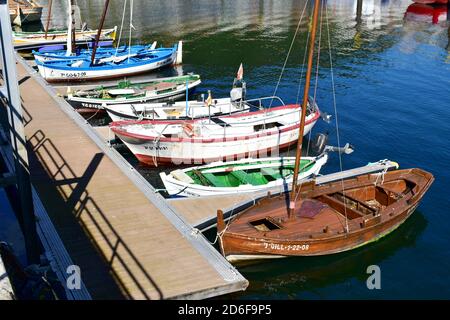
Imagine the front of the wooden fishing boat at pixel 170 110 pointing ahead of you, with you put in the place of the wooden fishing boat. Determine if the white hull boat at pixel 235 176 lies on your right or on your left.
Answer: on your left

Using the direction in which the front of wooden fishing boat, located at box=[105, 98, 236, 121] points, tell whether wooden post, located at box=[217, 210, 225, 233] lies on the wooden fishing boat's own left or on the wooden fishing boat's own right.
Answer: on the wooden fishing boat's own left

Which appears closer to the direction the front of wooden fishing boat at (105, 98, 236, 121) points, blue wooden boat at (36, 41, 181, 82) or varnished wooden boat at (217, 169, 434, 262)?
the blue wooden boat

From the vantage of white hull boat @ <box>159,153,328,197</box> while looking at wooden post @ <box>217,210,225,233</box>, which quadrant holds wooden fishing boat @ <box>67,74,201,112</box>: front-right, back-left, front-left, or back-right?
back-right

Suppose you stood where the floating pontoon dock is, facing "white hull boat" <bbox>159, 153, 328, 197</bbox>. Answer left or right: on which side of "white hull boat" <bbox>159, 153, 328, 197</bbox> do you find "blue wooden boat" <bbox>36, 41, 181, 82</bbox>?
left

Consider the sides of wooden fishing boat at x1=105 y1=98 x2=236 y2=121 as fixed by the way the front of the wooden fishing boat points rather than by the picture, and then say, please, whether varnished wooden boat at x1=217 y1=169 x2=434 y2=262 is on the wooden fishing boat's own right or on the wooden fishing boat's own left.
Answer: on the wooden fishing boat's own left

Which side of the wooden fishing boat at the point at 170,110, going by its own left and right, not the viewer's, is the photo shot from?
left

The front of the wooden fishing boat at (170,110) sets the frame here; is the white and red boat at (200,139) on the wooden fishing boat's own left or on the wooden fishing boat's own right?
on the wooden fishing boat's own left

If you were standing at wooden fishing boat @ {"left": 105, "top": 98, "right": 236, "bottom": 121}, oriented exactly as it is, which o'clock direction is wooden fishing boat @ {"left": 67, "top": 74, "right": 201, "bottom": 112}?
wooden fishing boat @ {"left": 67, "top": 74, "right": 201, "bottom": 112} is roughly at 2 o'clock from wooden fishing boat @ {"left": 105, "top": 98, "right": 236, "bottom": 121}.
